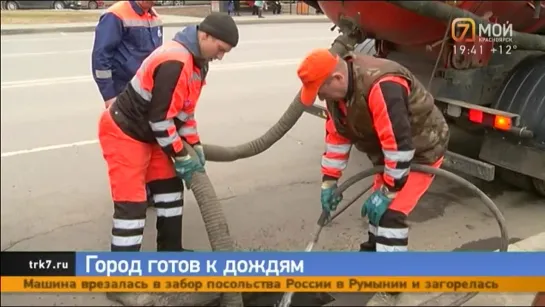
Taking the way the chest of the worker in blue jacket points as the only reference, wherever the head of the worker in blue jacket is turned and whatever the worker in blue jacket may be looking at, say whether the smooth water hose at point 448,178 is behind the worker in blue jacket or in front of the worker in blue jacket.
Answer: in front

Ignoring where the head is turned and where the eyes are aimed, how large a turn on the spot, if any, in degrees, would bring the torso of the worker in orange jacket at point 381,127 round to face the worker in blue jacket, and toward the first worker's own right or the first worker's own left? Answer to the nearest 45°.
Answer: approximately 45° to the first worker's own right

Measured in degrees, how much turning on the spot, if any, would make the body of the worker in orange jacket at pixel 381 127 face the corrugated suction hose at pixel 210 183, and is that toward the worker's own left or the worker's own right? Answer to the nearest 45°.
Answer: approximately 45° to the worker's own right

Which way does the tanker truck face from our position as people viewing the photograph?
facing away from the viewer and to the right of the viewer

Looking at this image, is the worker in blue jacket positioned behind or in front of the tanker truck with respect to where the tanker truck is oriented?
behind

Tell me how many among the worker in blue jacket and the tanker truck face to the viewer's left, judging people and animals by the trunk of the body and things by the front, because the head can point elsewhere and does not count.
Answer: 0

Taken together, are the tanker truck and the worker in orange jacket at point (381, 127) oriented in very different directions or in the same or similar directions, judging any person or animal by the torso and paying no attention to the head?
very different directions

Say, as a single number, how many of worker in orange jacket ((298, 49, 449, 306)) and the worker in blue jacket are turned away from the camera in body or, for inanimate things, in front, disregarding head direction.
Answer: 0

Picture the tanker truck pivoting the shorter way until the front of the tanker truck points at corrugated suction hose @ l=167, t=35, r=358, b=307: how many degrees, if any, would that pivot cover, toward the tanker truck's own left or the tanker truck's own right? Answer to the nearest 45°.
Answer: approximately 180°

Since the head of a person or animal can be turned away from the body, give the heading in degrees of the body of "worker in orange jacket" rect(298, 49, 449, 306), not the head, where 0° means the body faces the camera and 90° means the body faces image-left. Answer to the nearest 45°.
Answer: approximately 45°

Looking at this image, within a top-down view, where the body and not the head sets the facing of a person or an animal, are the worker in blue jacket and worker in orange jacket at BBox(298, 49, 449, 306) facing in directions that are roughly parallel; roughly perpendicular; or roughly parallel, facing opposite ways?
roughly perpendicular

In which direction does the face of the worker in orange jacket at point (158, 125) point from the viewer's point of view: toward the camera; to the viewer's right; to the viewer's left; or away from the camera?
to the viewer's right
